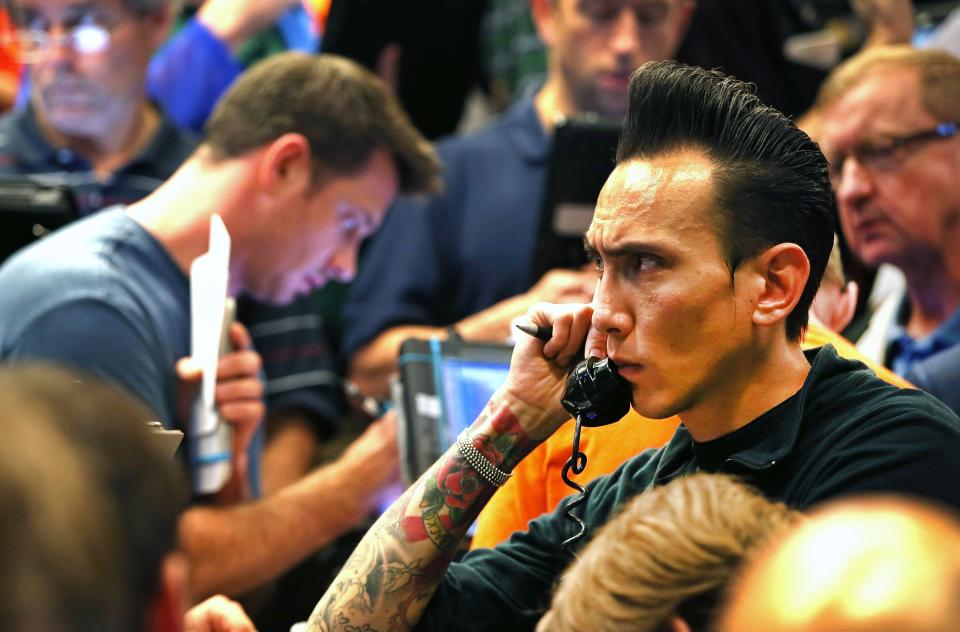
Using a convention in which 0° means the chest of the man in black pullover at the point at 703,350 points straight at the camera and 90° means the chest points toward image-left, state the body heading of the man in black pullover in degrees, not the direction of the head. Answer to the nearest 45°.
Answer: approximately 45°

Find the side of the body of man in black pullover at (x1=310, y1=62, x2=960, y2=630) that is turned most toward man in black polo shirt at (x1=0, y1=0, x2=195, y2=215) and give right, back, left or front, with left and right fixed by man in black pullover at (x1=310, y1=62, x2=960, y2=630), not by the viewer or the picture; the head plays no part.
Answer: right
